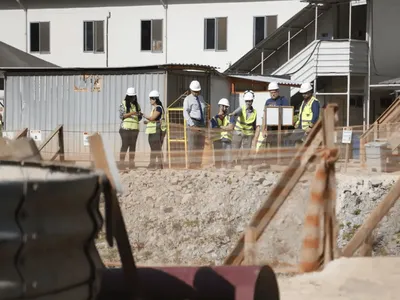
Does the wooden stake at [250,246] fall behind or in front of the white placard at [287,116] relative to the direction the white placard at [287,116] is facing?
in front

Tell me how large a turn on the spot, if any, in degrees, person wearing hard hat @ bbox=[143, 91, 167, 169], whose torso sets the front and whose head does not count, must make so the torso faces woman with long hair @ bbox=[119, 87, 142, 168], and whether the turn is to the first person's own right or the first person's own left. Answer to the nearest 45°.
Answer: approximately 45° to the first person's own right

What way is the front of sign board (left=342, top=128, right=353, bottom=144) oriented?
toward the camera

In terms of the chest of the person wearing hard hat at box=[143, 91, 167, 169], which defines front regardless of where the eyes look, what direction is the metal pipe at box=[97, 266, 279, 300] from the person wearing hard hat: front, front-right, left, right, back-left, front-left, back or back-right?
left

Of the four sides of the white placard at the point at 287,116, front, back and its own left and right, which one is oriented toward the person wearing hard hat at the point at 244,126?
right

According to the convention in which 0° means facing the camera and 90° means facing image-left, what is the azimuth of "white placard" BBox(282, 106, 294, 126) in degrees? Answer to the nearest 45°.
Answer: approximately 0°
